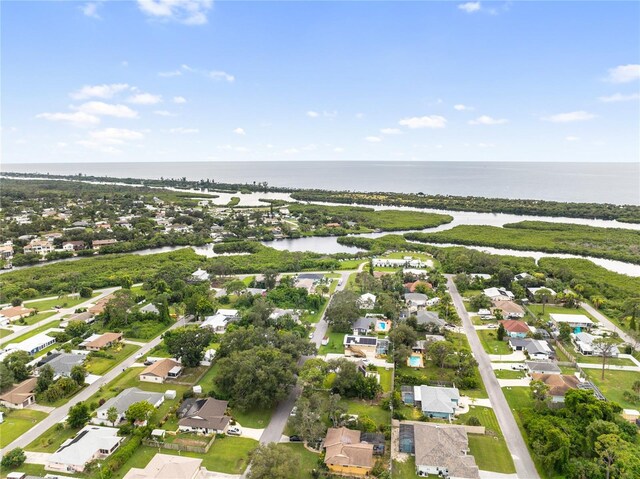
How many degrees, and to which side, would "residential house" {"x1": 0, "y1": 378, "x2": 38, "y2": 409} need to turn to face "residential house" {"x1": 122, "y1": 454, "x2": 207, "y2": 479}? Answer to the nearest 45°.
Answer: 0° — it already faces it

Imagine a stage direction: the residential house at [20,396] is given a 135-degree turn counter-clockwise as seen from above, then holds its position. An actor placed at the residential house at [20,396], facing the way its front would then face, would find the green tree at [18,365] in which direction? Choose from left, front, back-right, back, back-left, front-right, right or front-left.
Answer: front

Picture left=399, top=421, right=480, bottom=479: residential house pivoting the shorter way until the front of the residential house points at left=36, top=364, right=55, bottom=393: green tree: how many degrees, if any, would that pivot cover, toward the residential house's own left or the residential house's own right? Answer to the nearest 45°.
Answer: approximately 180°

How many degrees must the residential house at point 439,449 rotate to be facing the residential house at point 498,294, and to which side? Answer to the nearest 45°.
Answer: approximately 90° to its left

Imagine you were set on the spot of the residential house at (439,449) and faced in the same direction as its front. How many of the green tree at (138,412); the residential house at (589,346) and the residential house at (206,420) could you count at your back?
2

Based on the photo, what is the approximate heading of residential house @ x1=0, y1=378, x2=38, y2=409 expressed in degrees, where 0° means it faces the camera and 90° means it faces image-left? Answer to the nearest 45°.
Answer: approximately 315°

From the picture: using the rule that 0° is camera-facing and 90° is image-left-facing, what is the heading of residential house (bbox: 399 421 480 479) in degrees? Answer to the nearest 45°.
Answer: approximately 270°

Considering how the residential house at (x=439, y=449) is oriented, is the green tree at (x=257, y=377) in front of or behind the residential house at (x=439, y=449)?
behind

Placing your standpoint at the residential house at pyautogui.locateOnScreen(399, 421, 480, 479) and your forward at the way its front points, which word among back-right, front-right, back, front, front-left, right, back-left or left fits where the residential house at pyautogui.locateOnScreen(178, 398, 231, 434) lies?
back

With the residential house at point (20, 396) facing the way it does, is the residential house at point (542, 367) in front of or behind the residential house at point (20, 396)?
in front

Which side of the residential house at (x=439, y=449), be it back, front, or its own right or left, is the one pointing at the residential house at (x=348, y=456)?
back
